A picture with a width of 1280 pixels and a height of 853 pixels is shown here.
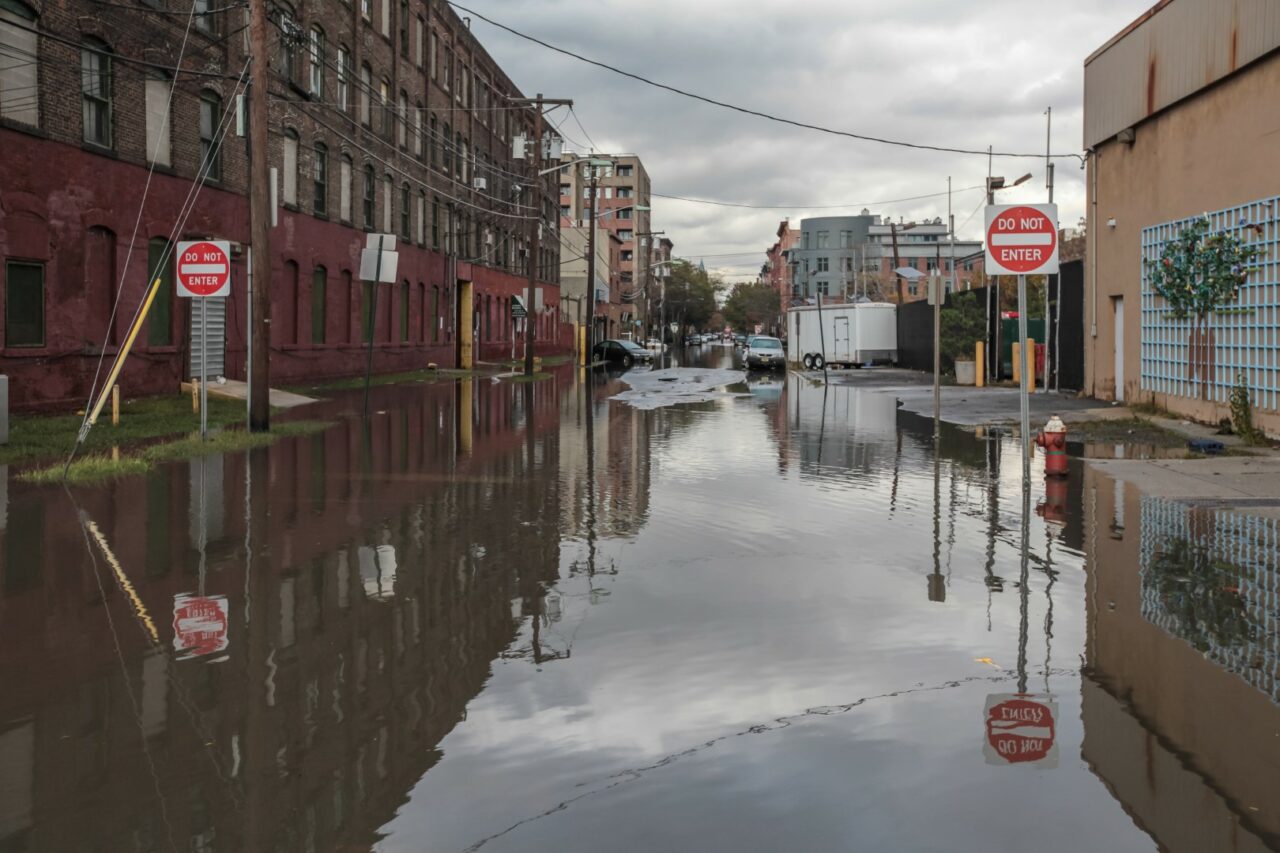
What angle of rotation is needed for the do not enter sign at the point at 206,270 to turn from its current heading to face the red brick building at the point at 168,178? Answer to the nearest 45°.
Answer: approximately 180°

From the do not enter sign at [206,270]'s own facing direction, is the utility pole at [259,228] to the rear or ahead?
to the rear

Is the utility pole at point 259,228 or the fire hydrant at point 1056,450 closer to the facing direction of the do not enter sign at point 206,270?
the fire hydrant

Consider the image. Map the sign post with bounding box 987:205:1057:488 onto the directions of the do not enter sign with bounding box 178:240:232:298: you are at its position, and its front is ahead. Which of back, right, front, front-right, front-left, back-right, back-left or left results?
front-left

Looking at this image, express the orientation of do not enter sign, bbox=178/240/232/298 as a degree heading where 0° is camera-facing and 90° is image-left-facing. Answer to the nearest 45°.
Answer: approximately 0°
